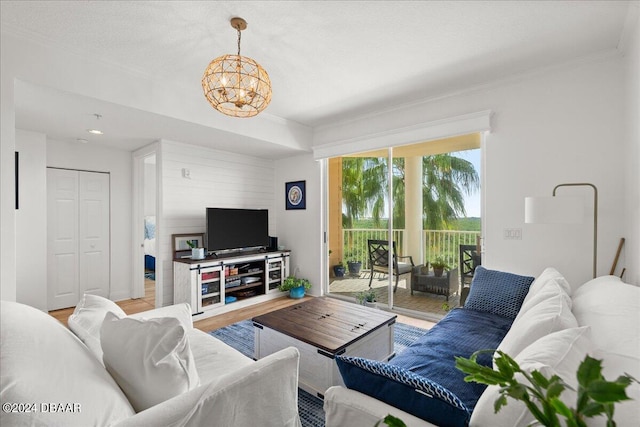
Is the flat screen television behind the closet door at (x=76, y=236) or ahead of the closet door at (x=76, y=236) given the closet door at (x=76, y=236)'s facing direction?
ahead

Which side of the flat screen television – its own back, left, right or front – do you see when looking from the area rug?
front

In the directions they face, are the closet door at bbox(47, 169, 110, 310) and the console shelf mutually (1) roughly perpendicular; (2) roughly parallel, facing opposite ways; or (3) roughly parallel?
roughly parallel

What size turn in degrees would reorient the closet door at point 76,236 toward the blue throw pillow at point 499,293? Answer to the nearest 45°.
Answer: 0° — it already faces it

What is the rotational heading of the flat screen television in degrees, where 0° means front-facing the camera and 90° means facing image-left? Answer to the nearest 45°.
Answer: approximately 315°

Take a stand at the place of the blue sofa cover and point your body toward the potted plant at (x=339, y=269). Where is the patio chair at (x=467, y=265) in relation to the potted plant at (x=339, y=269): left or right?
right

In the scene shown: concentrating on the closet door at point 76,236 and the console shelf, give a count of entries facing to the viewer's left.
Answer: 0

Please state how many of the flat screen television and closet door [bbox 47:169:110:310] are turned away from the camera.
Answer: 0

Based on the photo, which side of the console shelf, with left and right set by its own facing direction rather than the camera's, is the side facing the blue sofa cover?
front

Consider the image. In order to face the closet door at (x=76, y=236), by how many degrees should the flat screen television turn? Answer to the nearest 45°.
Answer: approximately 135° to its right

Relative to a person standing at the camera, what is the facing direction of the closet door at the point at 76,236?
facing the viewer and to the right of the viewer

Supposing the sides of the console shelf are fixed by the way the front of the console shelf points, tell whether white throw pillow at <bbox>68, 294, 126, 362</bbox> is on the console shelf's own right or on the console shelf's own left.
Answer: on the console shelf's own right

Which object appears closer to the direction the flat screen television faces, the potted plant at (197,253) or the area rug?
the area rug
